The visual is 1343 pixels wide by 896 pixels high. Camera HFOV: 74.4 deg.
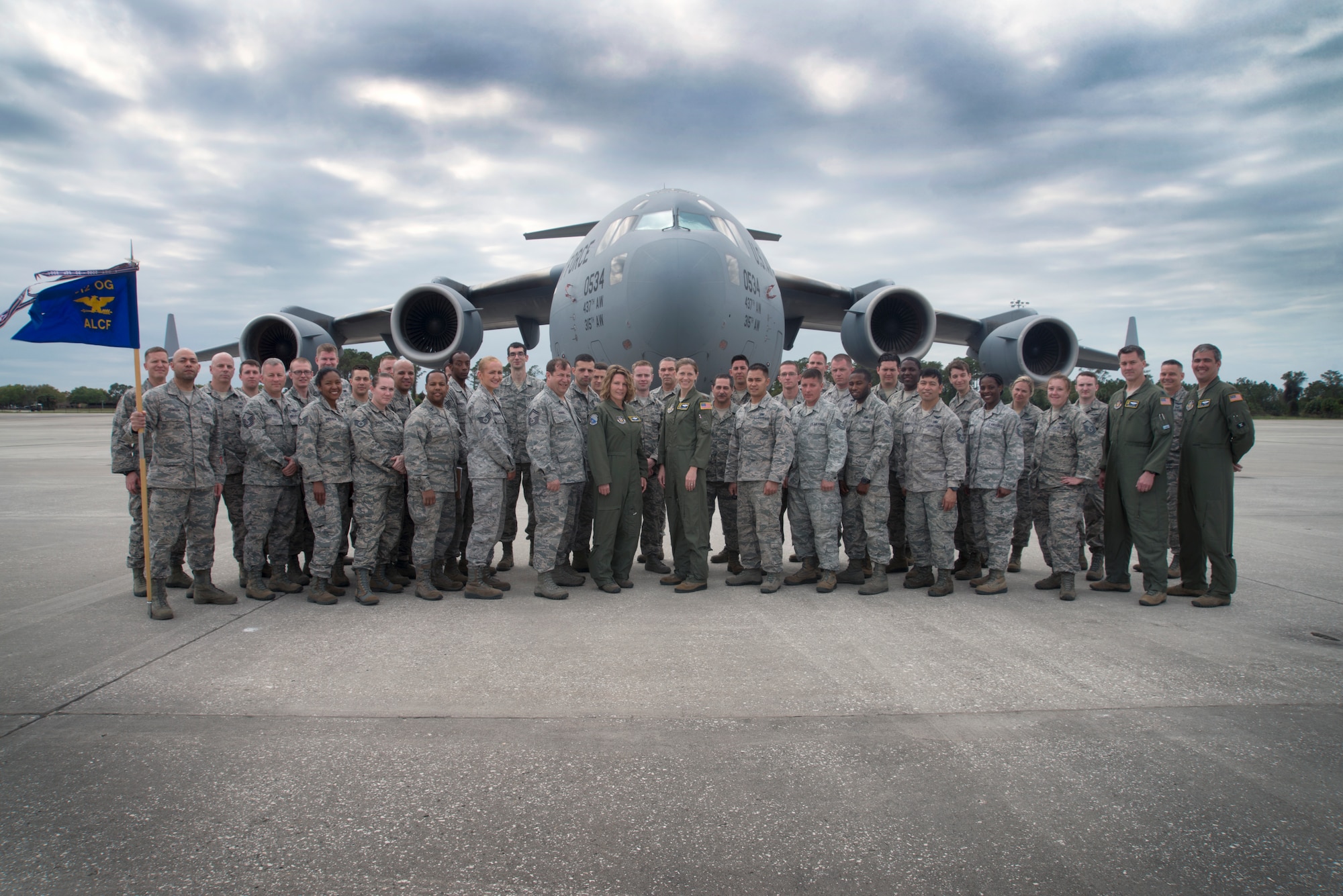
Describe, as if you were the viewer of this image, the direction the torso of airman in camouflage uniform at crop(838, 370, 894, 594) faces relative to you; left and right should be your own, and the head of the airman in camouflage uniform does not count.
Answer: facing the viewer and to the left of the viewer

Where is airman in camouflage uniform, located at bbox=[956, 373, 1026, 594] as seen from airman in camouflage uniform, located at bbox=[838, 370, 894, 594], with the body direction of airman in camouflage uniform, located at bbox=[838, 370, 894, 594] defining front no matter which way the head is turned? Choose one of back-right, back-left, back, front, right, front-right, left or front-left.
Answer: back-left

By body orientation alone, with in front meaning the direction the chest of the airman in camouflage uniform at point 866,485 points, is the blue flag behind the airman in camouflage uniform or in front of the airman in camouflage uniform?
in front

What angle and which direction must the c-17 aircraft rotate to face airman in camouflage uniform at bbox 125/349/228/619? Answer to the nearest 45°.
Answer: approximately 45° to its right

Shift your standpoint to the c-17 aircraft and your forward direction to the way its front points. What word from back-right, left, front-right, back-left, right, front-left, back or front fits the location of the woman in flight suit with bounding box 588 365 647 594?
front

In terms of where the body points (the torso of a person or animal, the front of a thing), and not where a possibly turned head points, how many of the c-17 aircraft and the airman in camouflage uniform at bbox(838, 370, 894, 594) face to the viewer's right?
0

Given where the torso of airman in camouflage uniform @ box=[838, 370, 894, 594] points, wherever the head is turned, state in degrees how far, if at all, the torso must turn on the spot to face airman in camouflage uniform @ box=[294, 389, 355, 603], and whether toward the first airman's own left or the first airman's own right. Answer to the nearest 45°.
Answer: approximately 45° to the first airman's own right

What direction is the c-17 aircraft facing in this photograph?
toward the camera
